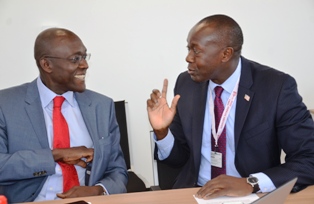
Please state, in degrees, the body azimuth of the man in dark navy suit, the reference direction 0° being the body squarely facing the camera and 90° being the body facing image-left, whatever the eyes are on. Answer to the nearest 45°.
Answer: approximately 45°

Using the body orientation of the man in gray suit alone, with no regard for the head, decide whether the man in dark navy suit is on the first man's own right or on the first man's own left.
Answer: on the first man's own left

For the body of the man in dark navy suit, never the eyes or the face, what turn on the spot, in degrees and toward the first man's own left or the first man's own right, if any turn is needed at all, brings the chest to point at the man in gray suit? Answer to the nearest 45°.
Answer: approximately 45° to the first man's own right

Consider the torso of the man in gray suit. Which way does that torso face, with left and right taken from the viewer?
facing the viewer

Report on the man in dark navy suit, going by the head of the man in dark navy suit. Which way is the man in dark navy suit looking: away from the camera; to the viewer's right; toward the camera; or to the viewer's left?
to the viewer's left
